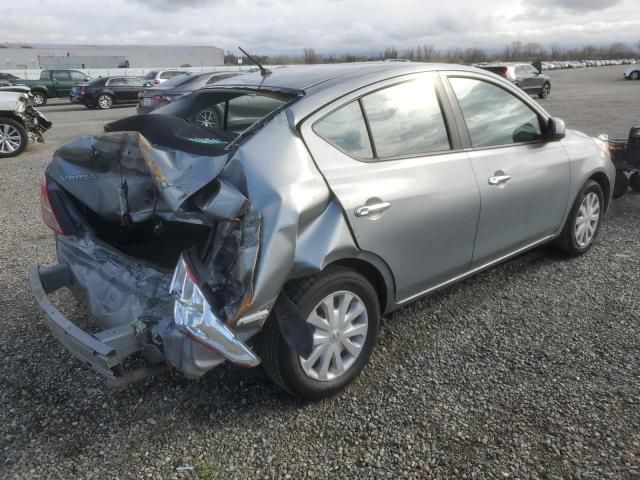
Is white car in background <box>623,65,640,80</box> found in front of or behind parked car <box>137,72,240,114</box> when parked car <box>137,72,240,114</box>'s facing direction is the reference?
in front

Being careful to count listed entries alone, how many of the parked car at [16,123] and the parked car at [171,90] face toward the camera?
0

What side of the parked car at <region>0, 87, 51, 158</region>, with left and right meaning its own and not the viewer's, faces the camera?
right

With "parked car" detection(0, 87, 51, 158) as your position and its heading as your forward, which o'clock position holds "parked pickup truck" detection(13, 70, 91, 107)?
"parked pickup truck" detection(13, 70, 91, 107) is roughly at 9 o'clock from "parked car" detection(0, 87, 51, 158).

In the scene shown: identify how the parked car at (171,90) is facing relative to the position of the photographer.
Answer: facing away from the viewer and to the right of the viewer

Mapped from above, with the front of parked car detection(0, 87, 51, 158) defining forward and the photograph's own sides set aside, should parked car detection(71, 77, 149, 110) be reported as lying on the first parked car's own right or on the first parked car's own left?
on the first parked car's own left

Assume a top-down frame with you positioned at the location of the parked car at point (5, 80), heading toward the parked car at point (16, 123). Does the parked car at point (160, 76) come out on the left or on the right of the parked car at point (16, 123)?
left

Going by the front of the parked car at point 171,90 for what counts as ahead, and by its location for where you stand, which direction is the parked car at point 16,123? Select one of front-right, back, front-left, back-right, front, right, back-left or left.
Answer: back

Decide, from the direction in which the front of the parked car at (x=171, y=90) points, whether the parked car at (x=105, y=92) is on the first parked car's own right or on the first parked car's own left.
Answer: on the first parked car's own left
